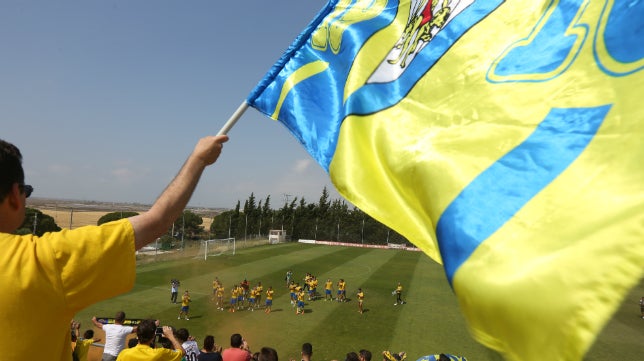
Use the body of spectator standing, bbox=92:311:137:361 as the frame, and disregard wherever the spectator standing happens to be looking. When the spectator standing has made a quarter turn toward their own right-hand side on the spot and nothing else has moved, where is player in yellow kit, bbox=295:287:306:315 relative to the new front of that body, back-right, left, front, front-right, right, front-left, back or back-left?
front-left

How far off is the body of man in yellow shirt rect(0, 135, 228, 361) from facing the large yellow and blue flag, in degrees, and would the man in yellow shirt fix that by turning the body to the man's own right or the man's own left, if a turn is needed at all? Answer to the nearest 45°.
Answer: approximately 45° to the man's own right

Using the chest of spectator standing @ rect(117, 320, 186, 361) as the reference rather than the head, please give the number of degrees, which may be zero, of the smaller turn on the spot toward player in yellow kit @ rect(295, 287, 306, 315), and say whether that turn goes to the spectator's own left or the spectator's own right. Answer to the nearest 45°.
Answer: approximately 45° to the spectator's own right

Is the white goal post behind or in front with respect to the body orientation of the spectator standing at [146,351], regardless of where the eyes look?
in front

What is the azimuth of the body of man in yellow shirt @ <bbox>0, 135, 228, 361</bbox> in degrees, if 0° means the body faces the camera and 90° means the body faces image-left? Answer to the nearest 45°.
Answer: approximately 225°

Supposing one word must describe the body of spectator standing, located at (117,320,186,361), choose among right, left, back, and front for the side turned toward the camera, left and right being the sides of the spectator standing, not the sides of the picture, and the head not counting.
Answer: back

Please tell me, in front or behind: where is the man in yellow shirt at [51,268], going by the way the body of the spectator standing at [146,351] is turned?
behind

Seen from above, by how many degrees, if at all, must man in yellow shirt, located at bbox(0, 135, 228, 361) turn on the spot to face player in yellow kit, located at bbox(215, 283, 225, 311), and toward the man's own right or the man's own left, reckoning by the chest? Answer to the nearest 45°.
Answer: approximately 45° to the man's own left

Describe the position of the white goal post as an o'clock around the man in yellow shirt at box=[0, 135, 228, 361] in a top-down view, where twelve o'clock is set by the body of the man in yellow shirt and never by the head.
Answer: The white goal post is roughly at 11 o'clock from the man in yellow shirt.

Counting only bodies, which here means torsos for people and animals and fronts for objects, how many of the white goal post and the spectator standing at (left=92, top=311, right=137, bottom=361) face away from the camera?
1

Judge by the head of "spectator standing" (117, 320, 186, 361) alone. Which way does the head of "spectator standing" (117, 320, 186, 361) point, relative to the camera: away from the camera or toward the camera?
away from the camera

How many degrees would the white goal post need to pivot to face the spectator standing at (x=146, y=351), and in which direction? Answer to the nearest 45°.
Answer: approximately 45° to its right

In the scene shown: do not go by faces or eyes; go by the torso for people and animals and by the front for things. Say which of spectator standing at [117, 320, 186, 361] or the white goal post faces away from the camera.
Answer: the spectator standing

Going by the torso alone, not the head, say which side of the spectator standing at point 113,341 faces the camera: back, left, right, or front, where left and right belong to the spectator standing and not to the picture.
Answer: back
